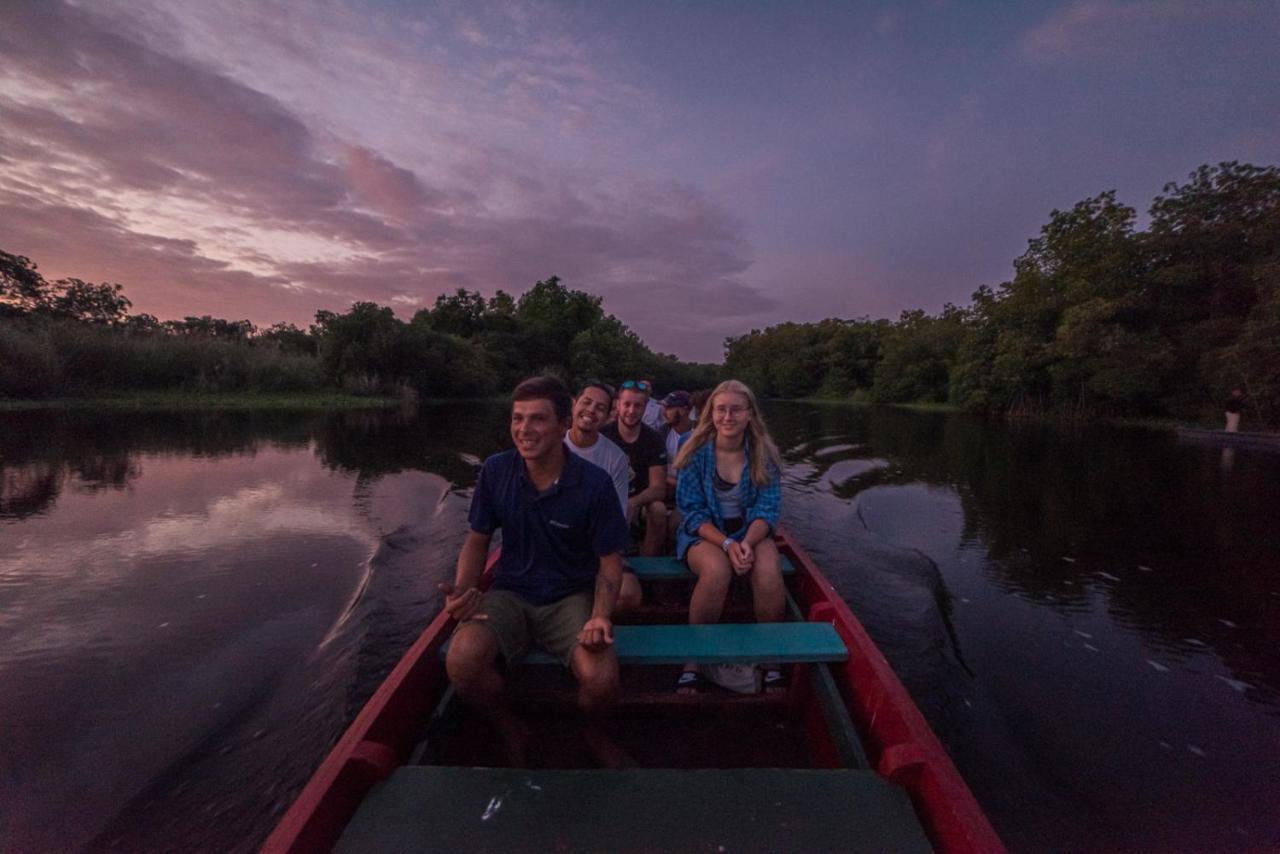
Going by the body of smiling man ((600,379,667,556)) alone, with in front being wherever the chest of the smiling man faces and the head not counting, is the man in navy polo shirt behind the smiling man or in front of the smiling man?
in front

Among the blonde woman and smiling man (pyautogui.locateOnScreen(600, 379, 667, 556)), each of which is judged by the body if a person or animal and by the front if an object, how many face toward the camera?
2

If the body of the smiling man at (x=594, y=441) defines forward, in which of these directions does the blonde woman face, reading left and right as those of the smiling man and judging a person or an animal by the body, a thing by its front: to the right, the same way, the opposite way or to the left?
the same way

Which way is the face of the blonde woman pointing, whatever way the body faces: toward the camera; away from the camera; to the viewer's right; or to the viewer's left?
toward the camera

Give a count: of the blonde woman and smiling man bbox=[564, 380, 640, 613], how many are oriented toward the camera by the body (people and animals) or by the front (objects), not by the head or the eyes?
2

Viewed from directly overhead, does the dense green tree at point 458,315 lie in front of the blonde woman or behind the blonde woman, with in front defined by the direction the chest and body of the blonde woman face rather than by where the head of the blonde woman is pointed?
behind

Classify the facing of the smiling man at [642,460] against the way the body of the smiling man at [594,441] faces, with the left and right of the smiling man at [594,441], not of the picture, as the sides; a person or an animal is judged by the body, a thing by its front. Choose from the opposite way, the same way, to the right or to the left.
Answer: the same way

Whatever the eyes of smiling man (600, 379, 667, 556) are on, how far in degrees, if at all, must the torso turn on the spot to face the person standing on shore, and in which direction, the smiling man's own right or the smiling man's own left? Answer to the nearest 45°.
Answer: approximately 135° to the smiling man's own left

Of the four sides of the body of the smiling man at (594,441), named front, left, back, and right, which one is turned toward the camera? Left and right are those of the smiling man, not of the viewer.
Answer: front

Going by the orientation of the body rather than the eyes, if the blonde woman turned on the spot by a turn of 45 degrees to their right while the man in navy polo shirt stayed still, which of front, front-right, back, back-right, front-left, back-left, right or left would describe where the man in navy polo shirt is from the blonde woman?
front

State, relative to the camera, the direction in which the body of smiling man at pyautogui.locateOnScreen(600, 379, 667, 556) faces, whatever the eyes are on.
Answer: toward the camera

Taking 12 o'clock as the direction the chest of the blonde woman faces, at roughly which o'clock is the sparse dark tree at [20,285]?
The sparse dark tree is roughly at 4 o'clock from the blonde woman.

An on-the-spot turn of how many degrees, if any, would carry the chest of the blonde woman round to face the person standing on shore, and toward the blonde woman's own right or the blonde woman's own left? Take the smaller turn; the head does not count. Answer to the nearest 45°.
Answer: approximately 135° to the blonde woman's own left

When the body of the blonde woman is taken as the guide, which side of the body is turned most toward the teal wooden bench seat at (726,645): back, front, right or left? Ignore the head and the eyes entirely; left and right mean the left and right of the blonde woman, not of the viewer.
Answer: front

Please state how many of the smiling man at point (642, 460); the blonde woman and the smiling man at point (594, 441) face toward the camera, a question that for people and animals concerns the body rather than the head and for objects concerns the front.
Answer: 3
